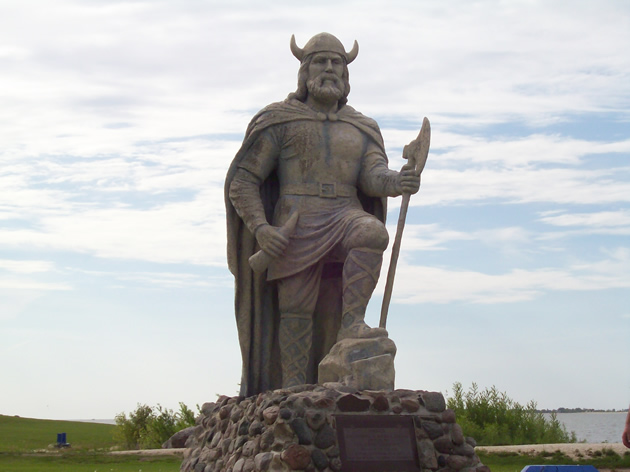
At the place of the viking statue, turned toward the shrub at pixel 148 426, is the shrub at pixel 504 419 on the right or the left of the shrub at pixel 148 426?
right

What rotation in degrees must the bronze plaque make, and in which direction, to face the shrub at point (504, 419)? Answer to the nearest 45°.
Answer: approximately 180°

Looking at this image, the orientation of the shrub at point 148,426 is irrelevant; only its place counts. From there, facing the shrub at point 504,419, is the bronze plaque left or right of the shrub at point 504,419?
right

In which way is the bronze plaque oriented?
toward the camera

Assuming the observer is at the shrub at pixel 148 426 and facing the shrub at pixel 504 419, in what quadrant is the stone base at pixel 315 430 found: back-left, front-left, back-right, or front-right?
front-right

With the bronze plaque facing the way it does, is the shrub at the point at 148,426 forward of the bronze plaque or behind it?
behind
